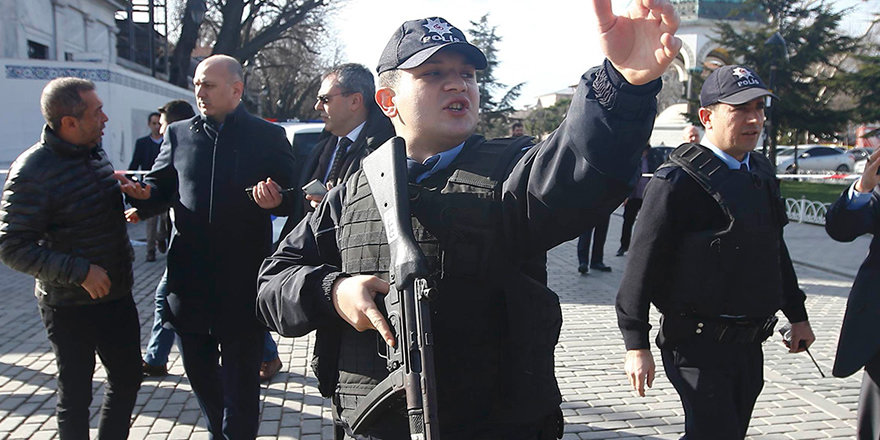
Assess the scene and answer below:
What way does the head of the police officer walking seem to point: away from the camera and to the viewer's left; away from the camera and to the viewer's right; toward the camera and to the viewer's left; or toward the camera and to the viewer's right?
toward the camera and to the viewer's right

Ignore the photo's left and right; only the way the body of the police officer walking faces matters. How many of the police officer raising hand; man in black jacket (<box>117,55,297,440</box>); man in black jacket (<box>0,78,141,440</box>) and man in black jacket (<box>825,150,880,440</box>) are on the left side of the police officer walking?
1

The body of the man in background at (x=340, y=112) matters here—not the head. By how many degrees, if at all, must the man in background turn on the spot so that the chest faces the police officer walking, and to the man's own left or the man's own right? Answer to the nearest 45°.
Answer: approximately 90° to the man's own left

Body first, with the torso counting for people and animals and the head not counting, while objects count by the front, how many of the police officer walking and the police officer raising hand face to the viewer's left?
0

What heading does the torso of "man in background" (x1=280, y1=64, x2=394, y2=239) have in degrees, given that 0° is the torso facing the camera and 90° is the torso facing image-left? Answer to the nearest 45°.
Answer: approximately 45°

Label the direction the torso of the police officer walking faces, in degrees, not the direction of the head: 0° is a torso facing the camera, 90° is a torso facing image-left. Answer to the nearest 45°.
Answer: approximately 315°

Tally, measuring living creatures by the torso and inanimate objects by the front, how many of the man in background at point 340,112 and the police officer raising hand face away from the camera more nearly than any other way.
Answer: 0

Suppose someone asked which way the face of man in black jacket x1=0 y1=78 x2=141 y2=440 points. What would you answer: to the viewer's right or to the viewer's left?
to the viewer's right

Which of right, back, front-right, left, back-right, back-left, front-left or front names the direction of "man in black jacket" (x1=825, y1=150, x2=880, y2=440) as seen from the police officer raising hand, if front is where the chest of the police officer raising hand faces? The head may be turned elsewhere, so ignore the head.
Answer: back-left
